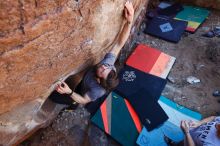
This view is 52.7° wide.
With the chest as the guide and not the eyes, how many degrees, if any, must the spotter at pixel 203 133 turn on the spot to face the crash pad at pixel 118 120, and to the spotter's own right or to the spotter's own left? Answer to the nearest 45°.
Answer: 0° — they already face it

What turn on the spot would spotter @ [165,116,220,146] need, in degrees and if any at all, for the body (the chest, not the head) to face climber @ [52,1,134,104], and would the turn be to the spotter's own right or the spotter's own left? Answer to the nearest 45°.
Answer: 0° — they already face them

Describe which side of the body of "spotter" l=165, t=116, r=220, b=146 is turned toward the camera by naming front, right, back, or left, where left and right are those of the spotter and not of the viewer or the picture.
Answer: left

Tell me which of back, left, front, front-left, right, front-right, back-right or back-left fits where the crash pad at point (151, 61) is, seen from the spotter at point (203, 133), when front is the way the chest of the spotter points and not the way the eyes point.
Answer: front-right

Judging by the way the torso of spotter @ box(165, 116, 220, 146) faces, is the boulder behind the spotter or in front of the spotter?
in front

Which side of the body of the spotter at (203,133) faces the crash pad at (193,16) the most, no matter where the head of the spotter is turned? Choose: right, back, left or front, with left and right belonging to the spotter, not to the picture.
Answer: right

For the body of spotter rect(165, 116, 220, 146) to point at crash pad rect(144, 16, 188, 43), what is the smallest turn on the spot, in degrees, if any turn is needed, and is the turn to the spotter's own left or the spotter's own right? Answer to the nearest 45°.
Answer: approximately 45° to the spotter's own right
